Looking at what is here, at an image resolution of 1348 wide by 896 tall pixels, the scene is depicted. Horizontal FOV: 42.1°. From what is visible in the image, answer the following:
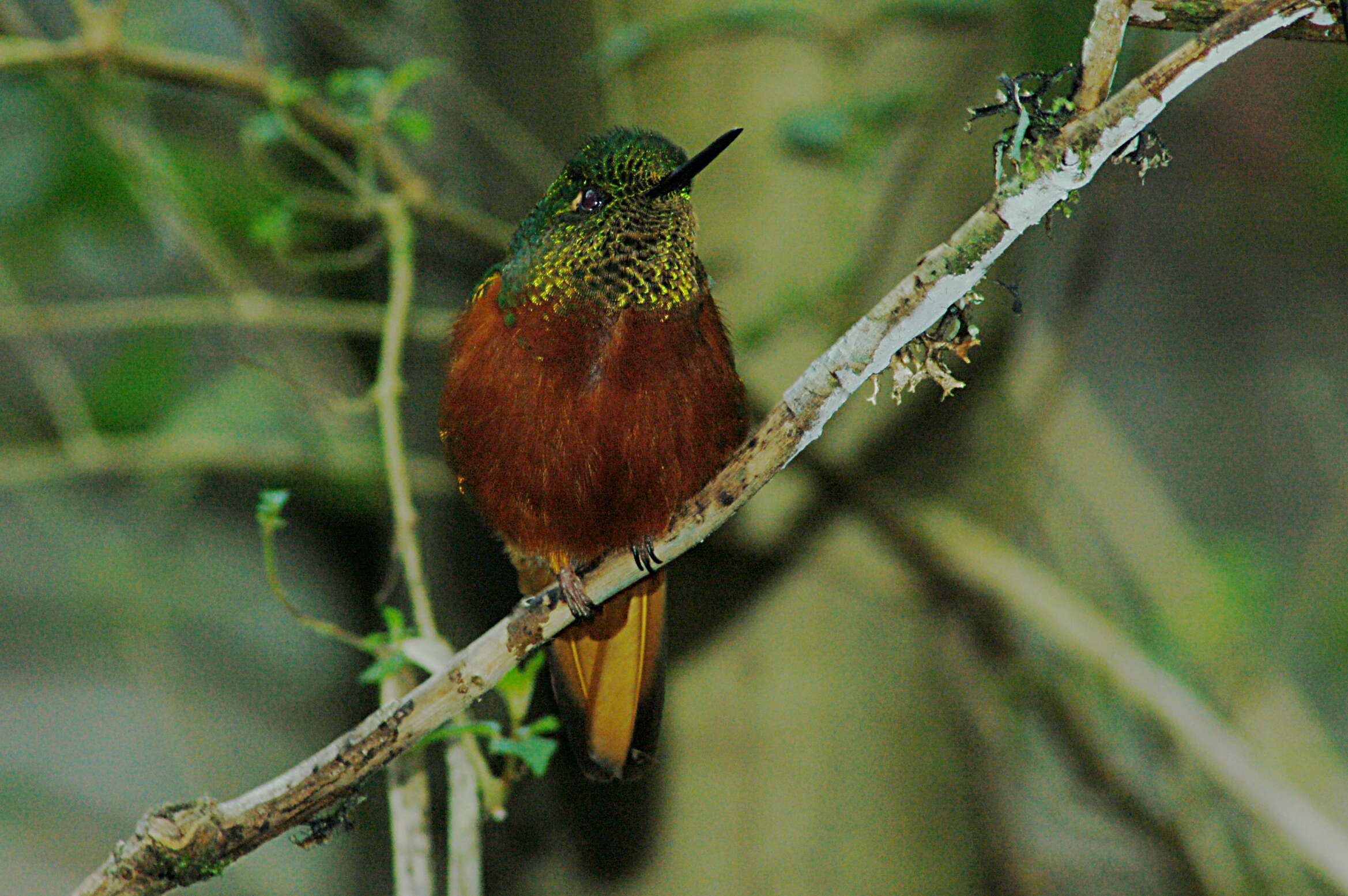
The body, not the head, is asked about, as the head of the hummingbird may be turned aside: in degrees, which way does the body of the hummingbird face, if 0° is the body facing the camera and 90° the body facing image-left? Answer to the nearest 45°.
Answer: approximately 0°
